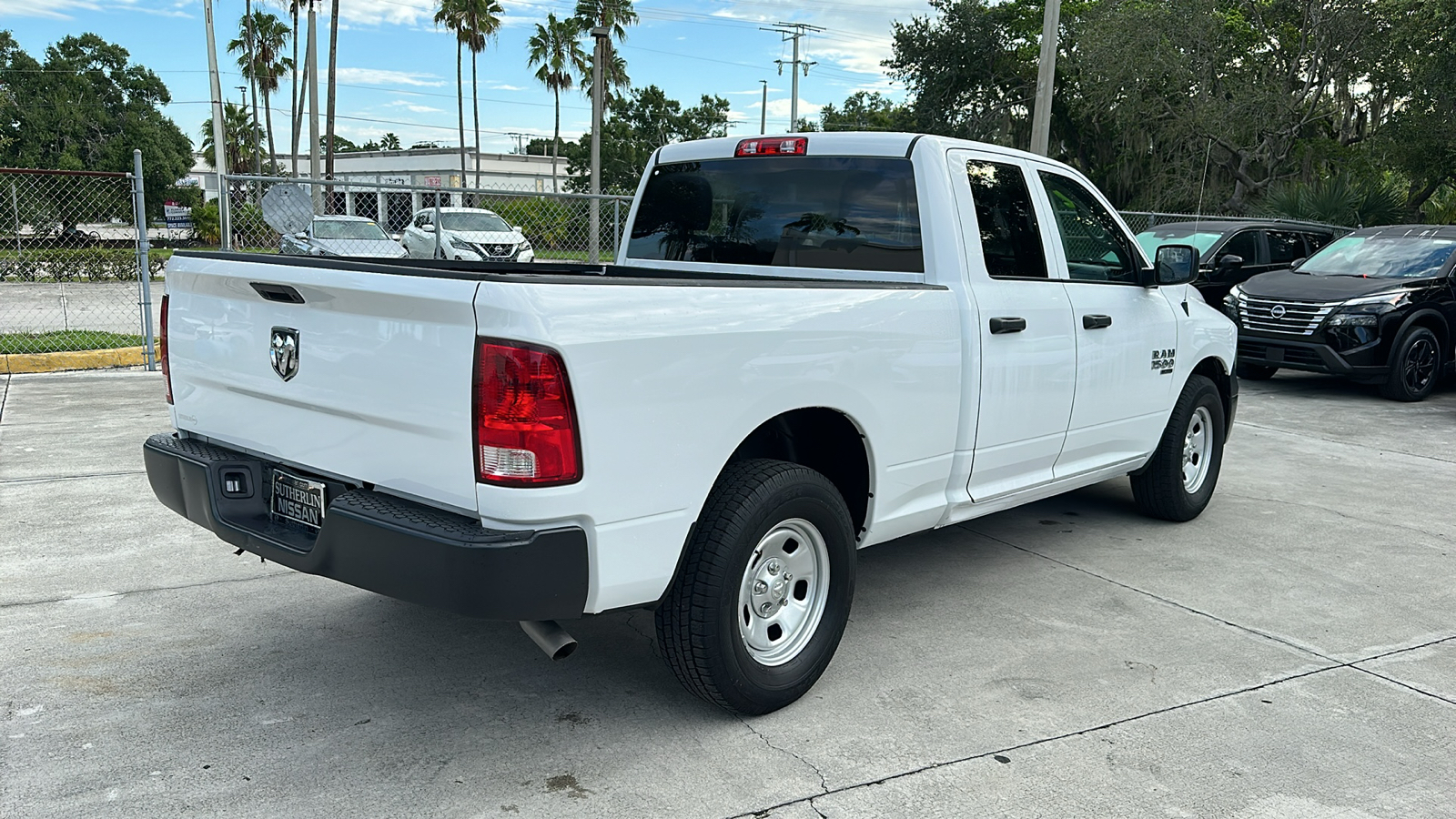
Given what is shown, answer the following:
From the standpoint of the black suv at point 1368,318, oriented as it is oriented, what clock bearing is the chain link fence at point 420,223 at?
The chain link fence is roughly at 1 o'clock from the black suv.

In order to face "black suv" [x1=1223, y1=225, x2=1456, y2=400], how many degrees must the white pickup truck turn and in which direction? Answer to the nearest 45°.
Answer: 0° — it already faces it

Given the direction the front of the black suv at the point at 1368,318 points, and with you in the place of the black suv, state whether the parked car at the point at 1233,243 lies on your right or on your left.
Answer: on your right

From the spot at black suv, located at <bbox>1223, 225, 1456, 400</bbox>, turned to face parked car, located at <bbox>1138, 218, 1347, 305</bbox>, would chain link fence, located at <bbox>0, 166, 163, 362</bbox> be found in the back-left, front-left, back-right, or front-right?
front-left

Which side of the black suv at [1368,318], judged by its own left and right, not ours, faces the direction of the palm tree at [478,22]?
right

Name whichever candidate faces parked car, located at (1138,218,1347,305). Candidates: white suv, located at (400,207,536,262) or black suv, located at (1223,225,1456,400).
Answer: the white suv

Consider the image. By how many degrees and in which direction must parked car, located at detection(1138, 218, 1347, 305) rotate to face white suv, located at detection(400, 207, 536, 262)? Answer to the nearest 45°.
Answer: approximately 45° to its right

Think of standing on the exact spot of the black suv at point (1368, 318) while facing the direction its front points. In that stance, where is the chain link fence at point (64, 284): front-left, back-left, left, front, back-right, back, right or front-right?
front-right

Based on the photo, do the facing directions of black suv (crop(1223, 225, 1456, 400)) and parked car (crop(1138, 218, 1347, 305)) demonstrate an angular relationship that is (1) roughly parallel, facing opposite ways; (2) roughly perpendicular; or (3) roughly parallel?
roughly parallel

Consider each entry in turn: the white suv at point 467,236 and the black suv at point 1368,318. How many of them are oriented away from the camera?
0

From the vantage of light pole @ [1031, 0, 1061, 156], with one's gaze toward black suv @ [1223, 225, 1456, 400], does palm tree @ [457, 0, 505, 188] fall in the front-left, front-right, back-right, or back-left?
back-right

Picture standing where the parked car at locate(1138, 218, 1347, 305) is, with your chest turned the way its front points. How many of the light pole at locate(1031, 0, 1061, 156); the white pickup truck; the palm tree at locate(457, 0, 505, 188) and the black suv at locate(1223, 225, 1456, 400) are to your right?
2

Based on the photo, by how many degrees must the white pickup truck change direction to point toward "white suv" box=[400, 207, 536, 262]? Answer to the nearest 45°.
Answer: approximately 45° to its left

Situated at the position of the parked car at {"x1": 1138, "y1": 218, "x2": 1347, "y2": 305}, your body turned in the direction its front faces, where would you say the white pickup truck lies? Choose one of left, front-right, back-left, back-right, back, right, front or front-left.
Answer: front-left

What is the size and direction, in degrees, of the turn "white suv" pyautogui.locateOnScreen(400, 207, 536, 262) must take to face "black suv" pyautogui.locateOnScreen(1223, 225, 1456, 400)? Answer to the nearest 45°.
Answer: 0° — it already faces it

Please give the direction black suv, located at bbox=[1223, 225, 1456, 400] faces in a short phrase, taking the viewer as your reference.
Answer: facing the viewer and to the left of the viewer

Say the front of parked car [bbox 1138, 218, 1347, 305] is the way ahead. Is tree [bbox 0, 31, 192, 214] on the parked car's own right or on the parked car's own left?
on the parked car's own right
